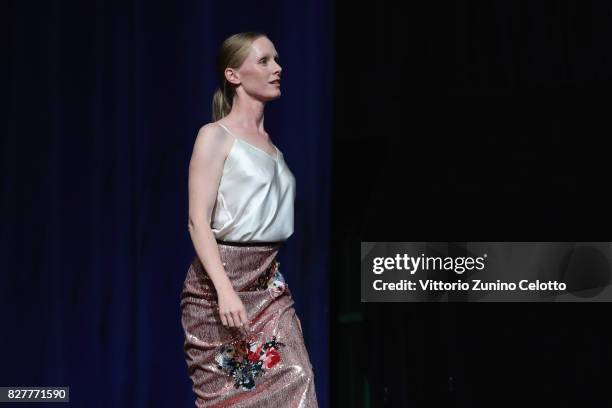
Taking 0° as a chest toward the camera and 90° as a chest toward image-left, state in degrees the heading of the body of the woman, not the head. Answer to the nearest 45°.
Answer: approximately 315°

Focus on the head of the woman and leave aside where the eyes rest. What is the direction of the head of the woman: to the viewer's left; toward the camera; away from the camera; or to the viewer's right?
to the viewer's right
